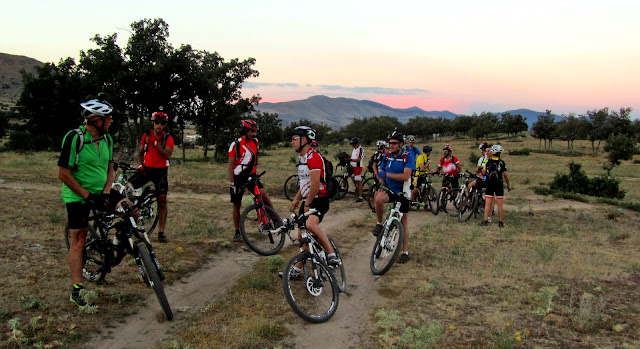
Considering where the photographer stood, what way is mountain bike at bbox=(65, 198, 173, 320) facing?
facing the viewer and to the right of the viewer

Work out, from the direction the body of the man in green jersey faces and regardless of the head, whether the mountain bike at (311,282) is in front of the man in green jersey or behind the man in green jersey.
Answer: in front

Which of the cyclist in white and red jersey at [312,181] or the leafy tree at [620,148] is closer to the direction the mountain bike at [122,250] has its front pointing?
the cyclist in white and red jersey

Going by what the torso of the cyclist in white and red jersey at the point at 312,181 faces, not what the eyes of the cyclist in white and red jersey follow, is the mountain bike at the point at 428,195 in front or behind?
behind

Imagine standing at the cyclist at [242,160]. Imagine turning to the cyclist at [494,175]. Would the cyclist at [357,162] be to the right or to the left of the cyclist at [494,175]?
left

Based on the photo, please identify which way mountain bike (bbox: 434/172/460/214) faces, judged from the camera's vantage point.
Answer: facing the viewer and to the left of the viewer

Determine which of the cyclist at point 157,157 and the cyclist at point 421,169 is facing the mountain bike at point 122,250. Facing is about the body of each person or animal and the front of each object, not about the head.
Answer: the cyclist at point 157,157

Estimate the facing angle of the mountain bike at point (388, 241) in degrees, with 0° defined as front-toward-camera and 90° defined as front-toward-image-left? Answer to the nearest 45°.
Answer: approximately 45°

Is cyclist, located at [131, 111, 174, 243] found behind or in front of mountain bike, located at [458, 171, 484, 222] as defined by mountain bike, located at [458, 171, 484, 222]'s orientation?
in front

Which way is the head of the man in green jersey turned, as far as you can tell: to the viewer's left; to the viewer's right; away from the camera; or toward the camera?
to the viewer's right
